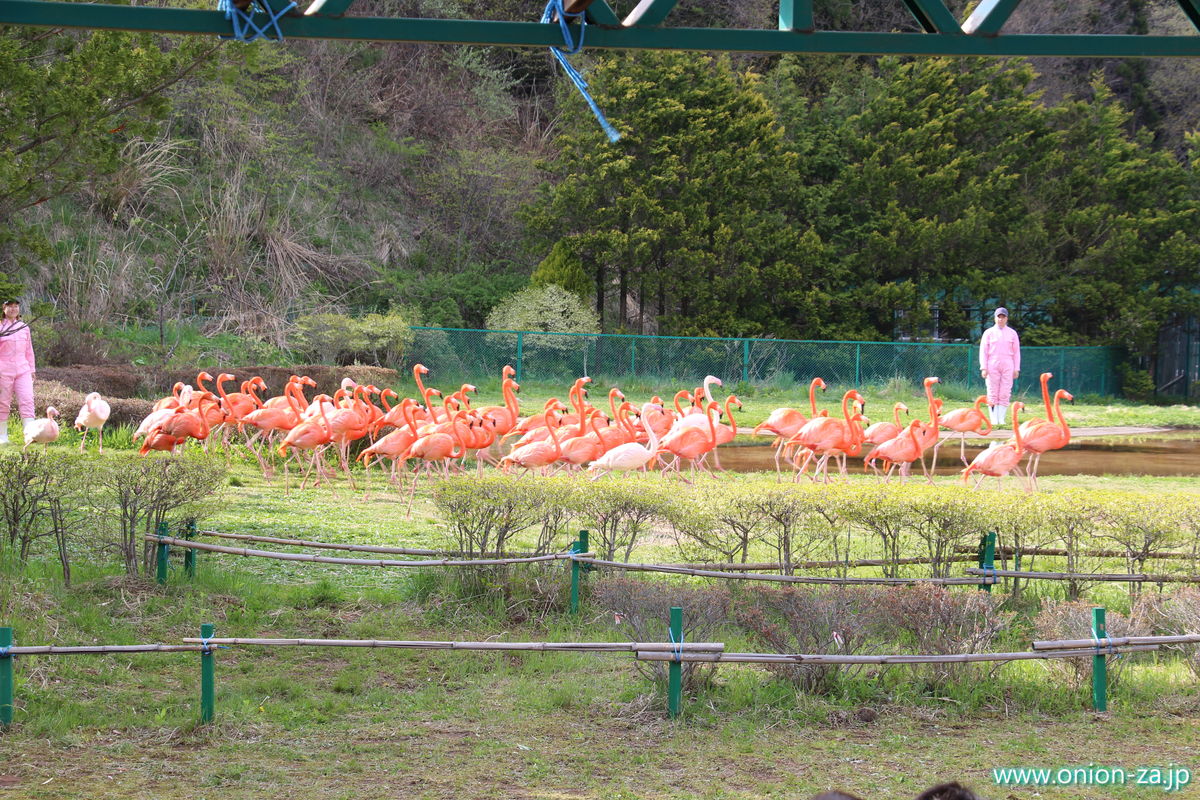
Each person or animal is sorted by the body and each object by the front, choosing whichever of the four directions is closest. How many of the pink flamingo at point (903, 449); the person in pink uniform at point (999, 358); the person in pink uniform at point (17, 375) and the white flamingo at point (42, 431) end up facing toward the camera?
2

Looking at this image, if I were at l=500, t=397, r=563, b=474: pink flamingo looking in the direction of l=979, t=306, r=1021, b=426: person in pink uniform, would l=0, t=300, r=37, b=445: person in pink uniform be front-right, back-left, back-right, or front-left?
back-left

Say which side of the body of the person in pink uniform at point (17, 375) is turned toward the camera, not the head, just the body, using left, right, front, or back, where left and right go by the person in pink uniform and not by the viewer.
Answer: front

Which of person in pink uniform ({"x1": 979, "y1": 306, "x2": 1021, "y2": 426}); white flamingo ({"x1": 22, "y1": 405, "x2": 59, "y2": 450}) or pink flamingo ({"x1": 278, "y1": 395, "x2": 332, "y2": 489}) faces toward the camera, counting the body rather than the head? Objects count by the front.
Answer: the person in pink uniform

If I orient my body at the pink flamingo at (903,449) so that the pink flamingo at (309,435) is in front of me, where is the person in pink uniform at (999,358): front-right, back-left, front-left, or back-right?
back-right

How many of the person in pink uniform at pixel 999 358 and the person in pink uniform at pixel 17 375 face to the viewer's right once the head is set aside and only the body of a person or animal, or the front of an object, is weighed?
0
